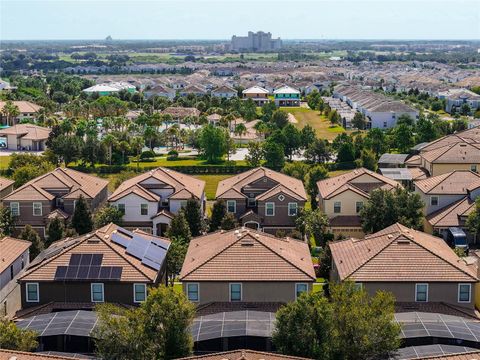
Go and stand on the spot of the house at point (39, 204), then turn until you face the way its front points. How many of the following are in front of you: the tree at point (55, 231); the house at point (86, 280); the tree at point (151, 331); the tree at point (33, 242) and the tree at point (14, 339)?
5

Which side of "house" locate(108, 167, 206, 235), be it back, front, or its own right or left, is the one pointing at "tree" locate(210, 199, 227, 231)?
left

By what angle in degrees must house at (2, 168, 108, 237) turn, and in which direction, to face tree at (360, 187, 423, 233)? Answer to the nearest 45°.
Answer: approximately 45° to its left

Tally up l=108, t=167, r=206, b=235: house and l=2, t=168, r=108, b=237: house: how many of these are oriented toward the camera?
2

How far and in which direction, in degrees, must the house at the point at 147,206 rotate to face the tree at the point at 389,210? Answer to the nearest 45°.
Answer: approximately 45° to its left

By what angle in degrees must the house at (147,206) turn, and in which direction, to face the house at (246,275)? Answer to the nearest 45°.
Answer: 0° — it already faces it

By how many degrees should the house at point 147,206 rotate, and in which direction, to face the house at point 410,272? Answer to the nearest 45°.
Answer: approximately 45° to its left

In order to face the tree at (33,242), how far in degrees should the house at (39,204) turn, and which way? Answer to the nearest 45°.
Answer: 0° — it already faces it

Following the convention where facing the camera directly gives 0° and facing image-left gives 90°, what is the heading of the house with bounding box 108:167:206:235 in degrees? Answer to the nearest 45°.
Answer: approximately 0°
